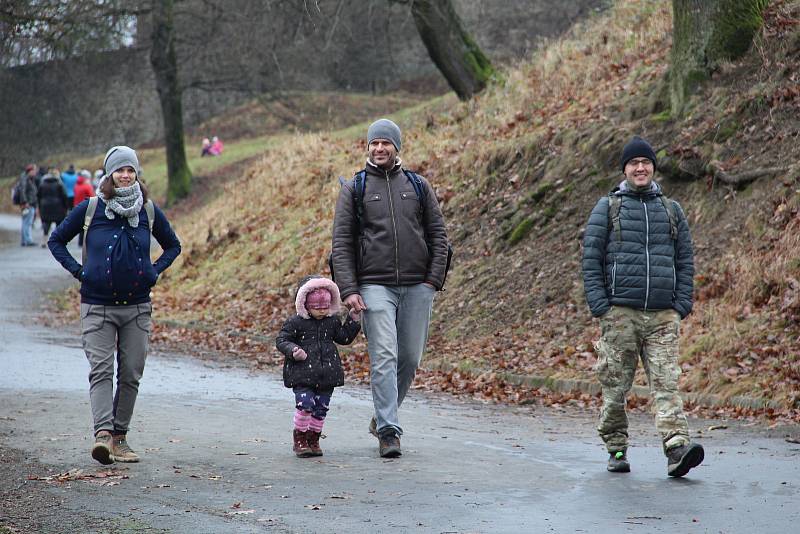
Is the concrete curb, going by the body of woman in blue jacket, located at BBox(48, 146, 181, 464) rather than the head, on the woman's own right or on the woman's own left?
on the woman's own left

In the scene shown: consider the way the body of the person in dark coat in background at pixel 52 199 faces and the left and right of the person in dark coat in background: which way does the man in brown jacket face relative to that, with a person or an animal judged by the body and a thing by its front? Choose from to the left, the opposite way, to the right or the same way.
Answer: the opposite way

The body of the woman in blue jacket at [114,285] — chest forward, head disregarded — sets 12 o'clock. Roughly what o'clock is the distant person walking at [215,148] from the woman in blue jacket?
The distant person walking is roughly at 6 o'clock from the woman in blue jacket.

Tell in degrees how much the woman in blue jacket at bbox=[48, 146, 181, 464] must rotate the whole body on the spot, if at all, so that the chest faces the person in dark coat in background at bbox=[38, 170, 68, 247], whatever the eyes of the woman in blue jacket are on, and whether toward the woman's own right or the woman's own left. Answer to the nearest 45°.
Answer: approximately 180°

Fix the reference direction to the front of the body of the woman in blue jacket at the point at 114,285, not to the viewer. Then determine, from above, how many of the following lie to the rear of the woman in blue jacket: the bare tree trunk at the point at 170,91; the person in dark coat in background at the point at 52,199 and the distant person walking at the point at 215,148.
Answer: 3

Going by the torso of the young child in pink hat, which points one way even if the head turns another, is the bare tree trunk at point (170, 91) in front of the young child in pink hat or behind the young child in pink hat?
behind

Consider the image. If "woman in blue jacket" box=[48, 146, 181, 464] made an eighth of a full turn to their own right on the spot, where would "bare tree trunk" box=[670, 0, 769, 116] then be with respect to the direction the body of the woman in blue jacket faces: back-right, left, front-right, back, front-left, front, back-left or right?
back

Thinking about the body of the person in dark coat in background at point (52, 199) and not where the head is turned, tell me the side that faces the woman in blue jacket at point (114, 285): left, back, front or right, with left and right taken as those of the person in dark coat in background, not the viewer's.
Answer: back

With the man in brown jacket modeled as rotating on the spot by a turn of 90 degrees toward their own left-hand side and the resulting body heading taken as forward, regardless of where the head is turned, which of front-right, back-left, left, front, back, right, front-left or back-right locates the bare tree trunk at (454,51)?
left

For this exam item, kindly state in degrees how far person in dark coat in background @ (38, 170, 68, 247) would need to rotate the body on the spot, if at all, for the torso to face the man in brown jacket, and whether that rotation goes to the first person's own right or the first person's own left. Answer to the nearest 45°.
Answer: approximately 180°

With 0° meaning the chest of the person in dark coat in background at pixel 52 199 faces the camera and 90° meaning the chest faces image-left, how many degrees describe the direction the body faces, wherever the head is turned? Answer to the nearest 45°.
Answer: approximately 180°
